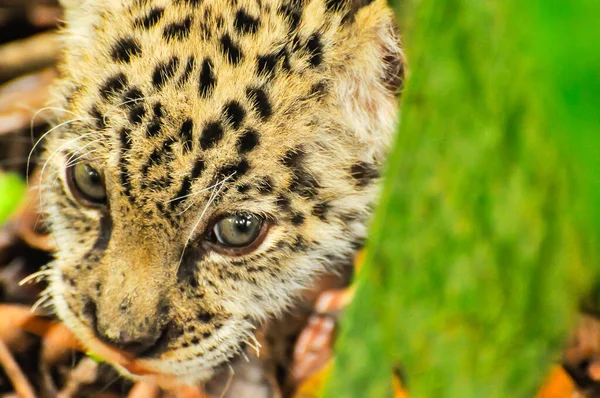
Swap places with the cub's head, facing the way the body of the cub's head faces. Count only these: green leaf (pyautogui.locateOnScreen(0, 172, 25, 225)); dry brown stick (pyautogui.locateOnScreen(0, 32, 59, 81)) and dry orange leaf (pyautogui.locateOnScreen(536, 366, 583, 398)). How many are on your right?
2
